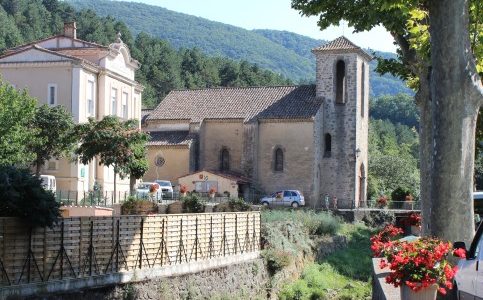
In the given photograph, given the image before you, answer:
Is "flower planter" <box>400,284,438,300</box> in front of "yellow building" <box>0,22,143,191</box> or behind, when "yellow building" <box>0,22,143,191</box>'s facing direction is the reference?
in front

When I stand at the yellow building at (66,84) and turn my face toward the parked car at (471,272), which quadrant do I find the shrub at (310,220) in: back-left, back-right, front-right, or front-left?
front-left

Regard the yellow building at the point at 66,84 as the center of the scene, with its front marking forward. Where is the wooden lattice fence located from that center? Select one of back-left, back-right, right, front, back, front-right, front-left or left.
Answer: front-right

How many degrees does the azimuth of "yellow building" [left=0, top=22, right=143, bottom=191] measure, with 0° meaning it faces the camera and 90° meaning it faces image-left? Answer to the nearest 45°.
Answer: approximately 315°

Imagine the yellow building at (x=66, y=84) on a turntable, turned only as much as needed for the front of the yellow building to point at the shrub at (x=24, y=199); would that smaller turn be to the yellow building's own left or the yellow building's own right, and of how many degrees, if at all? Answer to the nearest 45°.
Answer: approximately 45° to the yellow building's own right

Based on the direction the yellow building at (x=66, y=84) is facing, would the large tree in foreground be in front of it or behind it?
in front

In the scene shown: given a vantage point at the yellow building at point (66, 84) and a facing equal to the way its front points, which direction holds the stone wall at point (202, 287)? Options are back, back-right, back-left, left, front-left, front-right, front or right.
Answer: front-right
